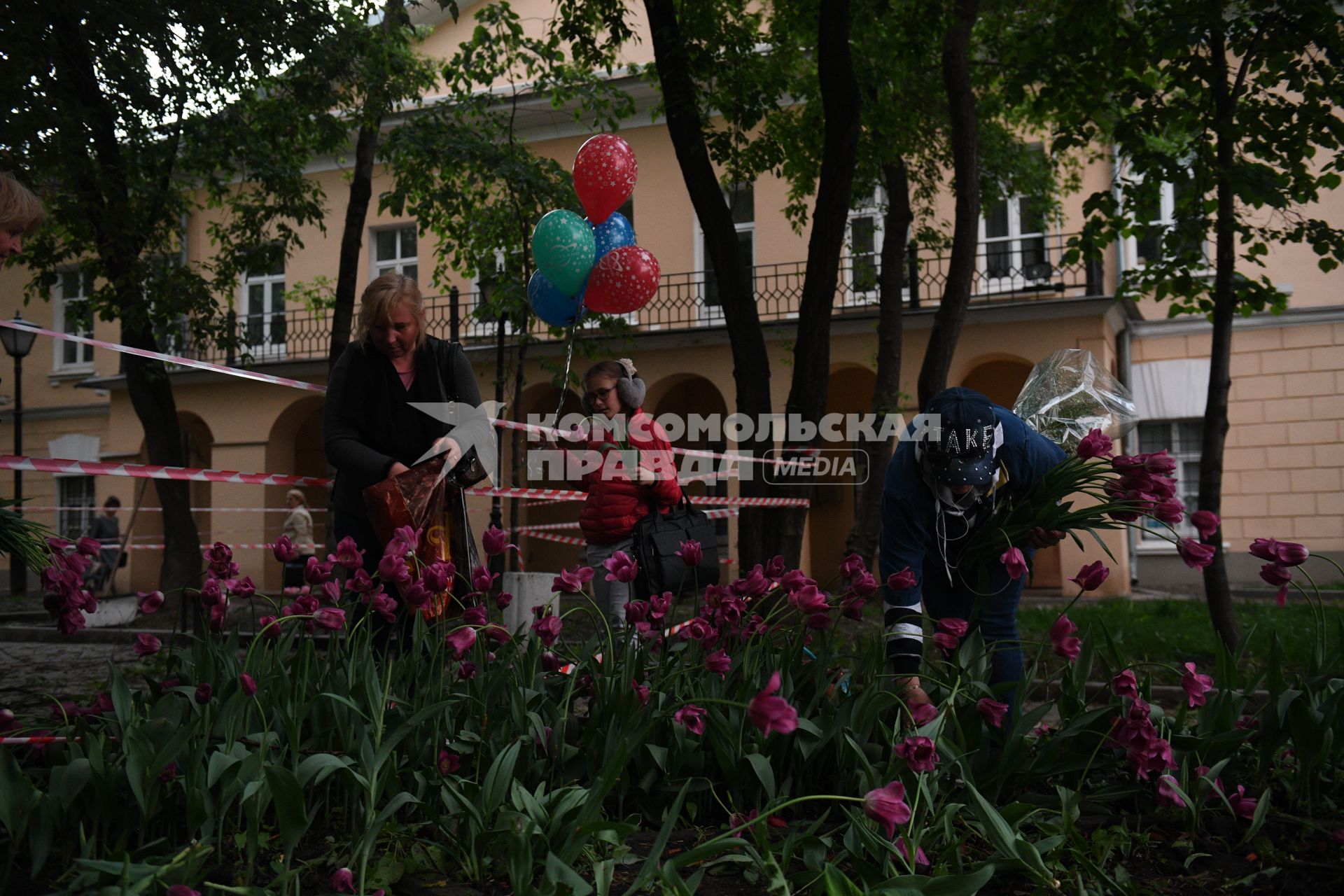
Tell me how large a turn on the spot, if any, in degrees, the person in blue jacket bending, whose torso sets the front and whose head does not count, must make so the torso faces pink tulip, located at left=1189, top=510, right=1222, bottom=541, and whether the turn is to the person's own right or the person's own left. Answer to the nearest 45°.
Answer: approximately 45° to the person's own left

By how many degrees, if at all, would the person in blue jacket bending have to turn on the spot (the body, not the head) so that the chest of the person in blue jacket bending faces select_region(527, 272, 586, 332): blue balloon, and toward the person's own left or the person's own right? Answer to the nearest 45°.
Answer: approximately 135° to the person's own right

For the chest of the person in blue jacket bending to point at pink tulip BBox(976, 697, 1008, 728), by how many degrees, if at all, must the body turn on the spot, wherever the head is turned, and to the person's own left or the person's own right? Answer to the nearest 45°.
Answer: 0° — they already face it

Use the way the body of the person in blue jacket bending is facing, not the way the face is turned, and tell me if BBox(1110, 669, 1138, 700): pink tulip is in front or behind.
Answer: in front

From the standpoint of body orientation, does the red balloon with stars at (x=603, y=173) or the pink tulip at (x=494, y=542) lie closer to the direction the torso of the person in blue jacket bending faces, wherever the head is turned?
the pink tulip

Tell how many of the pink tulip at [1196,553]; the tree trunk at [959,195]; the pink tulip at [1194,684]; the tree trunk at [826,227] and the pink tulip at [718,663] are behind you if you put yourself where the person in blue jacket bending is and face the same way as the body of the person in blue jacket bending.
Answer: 2

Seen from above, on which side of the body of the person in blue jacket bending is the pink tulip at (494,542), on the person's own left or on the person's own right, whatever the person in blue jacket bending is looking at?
on the person's own right

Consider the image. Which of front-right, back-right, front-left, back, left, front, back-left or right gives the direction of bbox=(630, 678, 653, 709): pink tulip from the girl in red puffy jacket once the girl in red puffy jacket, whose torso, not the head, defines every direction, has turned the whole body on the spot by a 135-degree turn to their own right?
back

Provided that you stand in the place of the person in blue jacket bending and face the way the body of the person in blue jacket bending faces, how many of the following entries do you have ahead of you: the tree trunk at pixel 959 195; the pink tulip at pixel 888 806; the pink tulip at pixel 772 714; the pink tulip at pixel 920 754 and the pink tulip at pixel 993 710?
4

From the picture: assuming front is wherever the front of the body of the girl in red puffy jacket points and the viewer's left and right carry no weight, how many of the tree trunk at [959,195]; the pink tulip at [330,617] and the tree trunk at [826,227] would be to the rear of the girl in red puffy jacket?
2

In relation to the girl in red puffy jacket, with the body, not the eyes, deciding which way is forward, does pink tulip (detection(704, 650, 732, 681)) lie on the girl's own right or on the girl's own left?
on the girl's own left

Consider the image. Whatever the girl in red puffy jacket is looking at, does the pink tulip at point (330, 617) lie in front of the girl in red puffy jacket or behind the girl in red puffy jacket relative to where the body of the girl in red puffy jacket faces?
in front

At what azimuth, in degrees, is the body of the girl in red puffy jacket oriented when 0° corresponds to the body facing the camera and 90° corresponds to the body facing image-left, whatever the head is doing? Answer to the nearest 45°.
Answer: approximately 45°

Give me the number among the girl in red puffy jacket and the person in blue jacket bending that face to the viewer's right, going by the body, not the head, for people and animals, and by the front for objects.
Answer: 0

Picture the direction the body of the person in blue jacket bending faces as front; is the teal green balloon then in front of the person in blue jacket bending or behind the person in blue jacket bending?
behind

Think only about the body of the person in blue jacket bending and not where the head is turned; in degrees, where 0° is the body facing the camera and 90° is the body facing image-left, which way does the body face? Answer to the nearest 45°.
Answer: approximately 0°

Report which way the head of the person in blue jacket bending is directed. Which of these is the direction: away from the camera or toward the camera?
toward the camera
